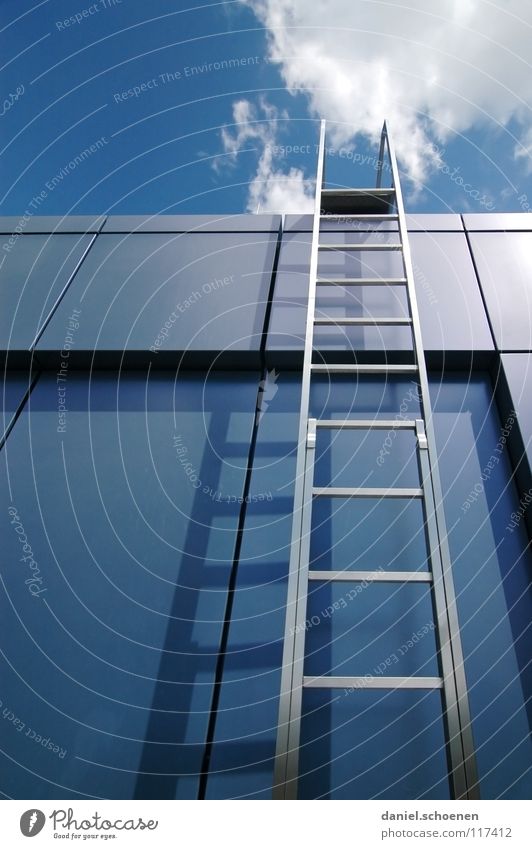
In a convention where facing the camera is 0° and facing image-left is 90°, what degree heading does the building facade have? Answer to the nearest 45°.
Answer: approximately 0°
